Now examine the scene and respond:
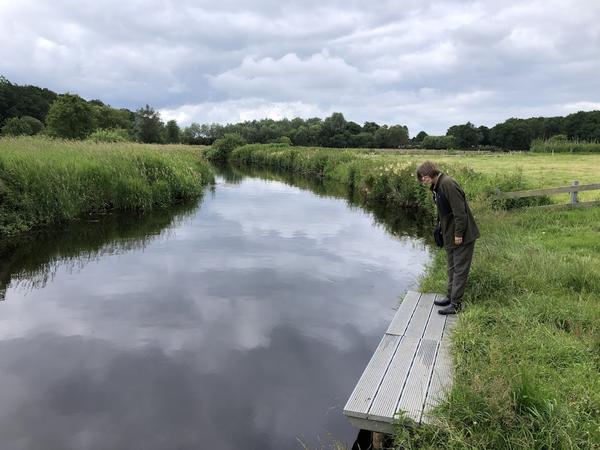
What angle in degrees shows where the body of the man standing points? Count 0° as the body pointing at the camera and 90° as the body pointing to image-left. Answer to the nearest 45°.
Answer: approximately 90°
